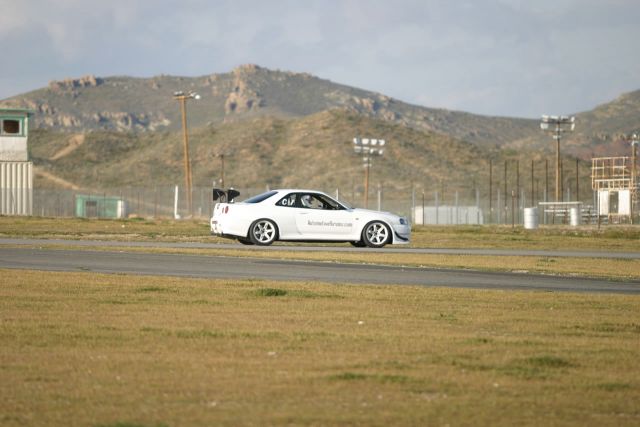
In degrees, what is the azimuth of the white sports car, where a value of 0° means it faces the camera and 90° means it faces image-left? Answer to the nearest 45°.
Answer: approximately 270°
